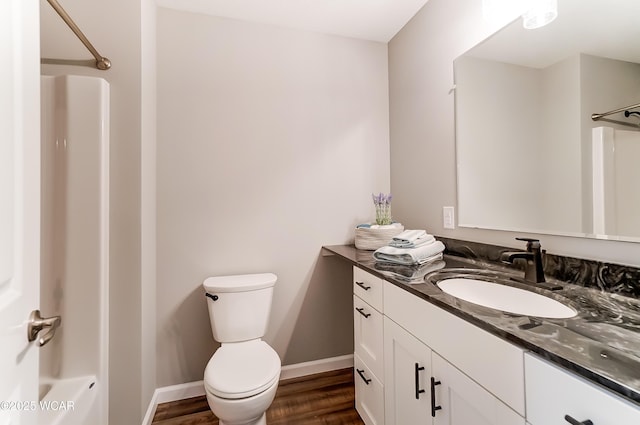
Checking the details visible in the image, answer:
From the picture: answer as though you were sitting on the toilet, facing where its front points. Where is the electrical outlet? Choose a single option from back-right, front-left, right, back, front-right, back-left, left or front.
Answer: left

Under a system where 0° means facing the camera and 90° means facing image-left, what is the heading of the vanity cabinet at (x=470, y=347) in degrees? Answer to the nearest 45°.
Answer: approximately 45°

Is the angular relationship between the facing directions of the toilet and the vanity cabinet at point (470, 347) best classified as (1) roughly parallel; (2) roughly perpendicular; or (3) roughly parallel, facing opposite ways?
roughly perpendicular

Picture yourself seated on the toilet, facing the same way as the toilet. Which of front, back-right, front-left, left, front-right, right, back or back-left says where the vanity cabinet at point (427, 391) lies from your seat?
front-left

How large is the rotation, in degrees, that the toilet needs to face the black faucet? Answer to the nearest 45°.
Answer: approximately 45° to its left

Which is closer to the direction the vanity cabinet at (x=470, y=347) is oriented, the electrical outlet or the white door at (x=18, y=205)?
the white door

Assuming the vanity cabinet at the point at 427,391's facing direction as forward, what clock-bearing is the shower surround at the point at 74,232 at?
The shower surround is roughly at 1 o'clock from the vanity cabinet.

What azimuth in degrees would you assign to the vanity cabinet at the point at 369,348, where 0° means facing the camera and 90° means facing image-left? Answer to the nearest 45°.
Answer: approximately 45°

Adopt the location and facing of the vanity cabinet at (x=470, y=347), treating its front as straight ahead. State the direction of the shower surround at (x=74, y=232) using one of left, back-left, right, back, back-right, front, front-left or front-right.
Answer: front-right

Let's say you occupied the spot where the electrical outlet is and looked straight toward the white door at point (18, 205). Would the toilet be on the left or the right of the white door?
right

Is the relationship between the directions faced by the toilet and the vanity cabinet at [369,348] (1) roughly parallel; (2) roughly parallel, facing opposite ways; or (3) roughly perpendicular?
roughly perpendicular

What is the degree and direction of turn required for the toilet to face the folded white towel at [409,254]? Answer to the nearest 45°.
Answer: approximately 45° to its left

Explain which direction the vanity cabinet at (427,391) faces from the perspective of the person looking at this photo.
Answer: facing the viewer and to the left of the viewer
